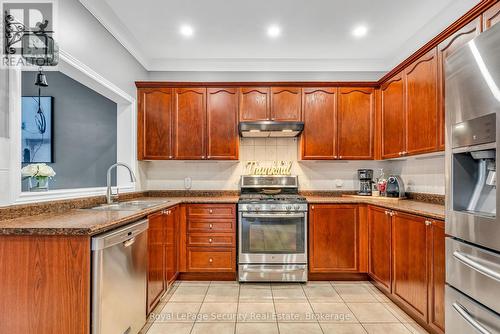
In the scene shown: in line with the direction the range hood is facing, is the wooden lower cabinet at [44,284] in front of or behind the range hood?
in front

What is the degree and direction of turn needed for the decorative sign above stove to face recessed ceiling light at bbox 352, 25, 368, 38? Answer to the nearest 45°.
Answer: approximately 45° to its left

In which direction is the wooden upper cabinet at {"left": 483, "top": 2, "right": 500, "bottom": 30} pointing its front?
to the viewer's left

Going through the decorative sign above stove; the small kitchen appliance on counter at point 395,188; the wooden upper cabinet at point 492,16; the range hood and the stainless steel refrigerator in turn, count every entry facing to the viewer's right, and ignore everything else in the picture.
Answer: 0

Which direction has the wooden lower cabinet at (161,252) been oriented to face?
to the viewer's right

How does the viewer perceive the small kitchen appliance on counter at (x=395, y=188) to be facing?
facing the viewer and to the left of the viewer

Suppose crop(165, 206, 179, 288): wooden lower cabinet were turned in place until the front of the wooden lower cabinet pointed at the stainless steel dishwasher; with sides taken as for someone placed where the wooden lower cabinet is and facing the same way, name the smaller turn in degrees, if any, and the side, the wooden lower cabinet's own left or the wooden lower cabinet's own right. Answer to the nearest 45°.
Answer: approximately 90° to the wooden lower cabinet's own right

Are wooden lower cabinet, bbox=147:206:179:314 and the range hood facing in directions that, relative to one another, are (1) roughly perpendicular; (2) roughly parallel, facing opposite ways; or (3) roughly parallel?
roughly perpendicular

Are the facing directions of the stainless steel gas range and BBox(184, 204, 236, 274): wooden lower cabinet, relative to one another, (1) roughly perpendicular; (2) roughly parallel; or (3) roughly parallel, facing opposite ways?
roughly parallel

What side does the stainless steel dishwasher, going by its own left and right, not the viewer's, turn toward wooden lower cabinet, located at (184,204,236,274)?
left

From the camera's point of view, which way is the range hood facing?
toward the camera

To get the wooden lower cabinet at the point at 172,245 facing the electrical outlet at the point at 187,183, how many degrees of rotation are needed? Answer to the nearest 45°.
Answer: approximately 90° to its left

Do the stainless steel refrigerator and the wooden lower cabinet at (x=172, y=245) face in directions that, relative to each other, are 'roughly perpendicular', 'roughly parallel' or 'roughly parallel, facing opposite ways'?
roughly parallel, facing opposite ways

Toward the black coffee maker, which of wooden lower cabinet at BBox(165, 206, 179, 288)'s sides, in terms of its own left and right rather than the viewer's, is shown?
front

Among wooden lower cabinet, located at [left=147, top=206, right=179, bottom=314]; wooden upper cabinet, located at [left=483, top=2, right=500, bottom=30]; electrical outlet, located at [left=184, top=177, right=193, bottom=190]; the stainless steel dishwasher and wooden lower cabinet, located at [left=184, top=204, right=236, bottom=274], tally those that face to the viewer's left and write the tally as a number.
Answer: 1
